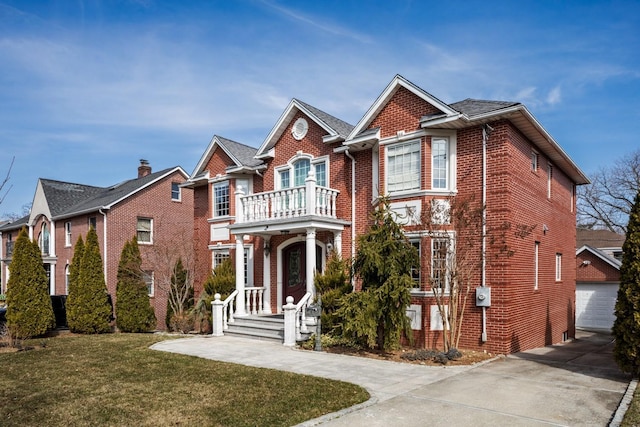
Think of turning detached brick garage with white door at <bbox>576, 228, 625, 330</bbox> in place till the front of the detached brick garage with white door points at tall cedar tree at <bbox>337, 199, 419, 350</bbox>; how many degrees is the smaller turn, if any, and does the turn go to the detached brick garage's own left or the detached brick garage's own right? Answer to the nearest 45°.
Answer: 0° — it already faces it

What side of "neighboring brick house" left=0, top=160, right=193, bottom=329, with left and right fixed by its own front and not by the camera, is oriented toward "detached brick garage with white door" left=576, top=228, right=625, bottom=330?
left

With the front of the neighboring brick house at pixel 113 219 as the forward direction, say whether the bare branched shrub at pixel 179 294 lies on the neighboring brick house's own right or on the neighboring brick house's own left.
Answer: on the neighboring brick house's own left

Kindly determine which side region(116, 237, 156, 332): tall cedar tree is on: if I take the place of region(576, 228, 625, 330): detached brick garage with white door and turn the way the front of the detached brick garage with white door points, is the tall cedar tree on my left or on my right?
on my right

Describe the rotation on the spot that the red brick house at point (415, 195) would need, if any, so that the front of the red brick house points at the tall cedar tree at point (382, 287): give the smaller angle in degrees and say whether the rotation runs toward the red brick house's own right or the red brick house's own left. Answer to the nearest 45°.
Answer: approximately 45° to the red brick house's own left

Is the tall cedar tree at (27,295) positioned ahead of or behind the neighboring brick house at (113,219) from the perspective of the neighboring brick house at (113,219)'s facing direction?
ahead

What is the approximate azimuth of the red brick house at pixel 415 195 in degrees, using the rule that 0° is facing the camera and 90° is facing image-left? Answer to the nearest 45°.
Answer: approximately 45°
